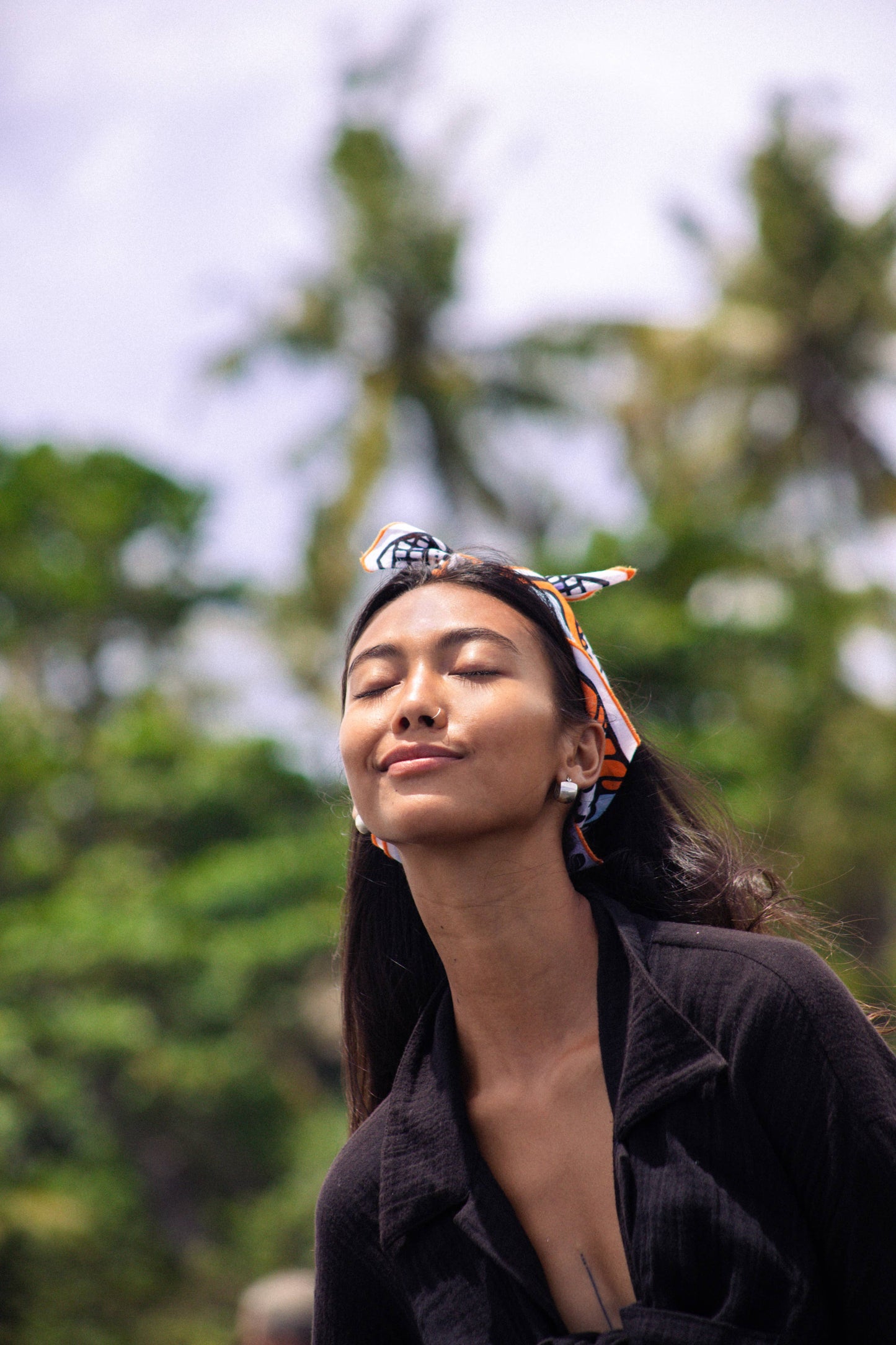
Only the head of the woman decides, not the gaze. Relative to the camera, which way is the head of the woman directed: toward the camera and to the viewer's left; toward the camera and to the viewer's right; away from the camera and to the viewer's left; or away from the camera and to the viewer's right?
toward the camera and to the viewer's left

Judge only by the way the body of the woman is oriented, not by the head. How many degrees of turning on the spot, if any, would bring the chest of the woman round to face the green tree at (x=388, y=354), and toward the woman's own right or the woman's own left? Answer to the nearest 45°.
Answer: approximately 135° to the woman's own right

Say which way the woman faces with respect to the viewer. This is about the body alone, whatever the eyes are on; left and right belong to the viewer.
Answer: facing the viewer and to the left of the viewer
